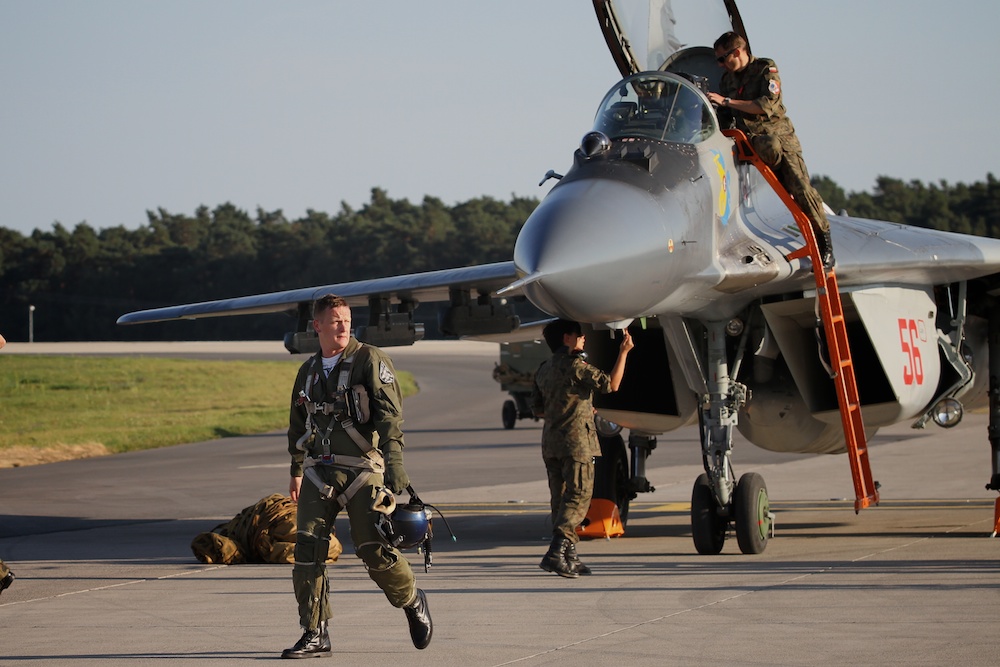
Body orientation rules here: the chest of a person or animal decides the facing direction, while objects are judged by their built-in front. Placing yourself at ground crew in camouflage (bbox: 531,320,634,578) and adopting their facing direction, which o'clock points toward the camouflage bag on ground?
The camouflage bag on ground is roughly at 8 o'clock from the ground crew in camouflage.

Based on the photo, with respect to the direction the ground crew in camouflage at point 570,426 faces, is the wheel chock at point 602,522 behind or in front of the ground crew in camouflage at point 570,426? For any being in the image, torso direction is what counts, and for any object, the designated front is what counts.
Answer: in front

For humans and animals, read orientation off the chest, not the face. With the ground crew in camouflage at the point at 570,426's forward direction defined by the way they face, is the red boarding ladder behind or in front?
in front

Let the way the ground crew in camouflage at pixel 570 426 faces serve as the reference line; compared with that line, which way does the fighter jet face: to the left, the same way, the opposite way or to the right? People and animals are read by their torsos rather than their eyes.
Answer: the opposite way

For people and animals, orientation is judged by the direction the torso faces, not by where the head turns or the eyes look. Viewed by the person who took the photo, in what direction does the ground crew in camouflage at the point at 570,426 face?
facing away from the viewer and to the right of the viewer

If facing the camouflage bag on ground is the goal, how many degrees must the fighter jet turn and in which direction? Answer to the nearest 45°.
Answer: approximately 45° to its right

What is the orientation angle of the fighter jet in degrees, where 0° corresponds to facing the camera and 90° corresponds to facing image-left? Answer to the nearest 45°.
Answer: approximately 45°
